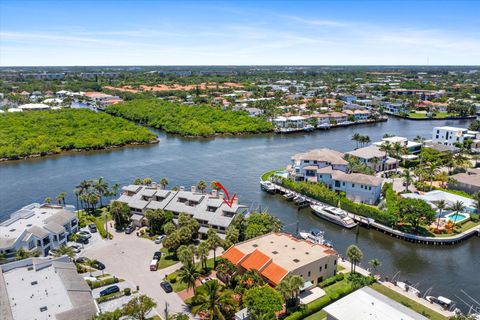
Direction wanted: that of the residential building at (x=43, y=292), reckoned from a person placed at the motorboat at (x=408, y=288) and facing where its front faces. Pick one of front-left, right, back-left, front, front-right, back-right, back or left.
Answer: left

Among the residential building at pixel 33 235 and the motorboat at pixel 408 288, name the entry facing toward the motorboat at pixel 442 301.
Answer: the residential building

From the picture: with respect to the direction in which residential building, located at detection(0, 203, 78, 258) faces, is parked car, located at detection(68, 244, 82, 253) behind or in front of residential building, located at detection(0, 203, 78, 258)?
in front

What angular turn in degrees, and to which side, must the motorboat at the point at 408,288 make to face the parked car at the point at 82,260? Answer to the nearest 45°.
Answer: approximately 45° to its left

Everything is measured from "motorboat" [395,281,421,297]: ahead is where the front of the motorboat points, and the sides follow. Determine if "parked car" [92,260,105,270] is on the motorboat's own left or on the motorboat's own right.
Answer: on the motorboat's own left

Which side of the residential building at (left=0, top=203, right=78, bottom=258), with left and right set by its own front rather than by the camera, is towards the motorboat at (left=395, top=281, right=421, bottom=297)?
front

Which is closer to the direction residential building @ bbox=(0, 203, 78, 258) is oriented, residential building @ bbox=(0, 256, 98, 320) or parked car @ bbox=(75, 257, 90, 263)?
the parked car

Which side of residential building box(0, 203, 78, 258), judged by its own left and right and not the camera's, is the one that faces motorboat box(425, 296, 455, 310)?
front

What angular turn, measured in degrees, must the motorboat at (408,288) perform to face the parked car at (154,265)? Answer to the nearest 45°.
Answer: approximately 45° to its left

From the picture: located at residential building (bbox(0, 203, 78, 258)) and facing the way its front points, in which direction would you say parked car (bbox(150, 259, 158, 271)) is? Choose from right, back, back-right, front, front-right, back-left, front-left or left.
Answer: front

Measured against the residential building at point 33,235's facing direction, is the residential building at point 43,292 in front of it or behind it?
in front

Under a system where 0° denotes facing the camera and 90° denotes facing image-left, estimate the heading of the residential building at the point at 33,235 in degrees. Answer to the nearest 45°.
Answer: approximately 315°

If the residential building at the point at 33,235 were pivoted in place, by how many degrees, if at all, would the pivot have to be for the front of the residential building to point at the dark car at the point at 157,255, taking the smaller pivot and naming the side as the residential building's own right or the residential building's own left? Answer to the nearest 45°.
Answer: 0° — it already faces it

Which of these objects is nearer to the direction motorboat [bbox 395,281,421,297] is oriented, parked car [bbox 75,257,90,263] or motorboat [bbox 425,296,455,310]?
the parked car

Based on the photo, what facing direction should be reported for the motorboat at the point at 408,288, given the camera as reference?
facing away from the viewer and to the left of the viewer
